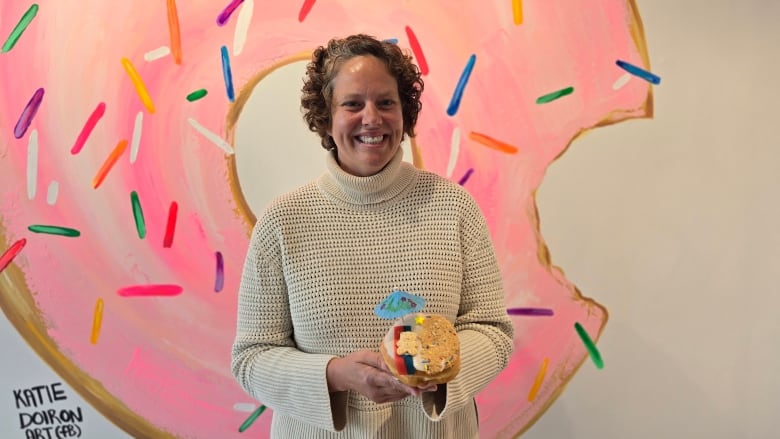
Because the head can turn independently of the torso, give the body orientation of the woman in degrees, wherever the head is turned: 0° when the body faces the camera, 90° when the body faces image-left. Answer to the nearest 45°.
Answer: approximately 0°
